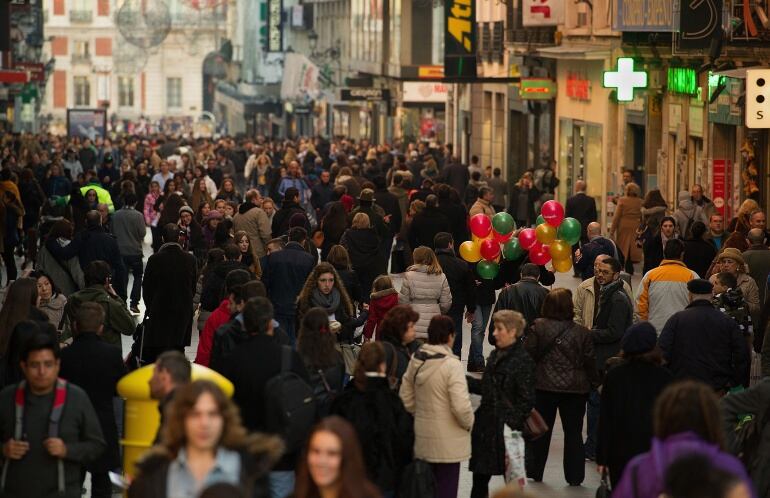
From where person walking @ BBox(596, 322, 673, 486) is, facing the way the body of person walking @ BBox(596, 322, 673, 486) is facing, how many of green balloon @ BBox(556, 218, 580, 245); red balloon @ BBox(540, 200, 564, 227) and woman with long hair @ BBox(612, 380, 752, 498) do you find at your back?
1

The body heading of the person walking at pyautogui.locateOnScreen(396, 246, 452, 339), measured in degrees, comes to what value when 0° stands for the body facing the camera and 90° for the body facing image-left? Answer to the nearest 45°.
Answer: approximately 180°

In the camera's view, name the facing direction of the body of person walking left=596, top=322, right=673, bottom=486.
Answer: away from the camera

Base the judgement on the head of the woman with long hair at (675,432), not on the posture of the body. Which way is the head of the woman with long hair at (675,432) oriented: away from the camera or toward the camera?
away from the camera

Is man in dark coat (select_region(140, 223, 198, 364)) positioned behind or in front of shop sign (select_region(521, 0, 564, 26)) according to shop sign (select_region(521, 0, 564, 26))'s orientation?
in front

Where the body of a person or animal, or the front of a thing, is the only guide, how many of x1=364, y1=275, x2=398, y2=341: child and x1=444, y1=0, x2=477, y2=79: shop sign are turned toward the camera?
1

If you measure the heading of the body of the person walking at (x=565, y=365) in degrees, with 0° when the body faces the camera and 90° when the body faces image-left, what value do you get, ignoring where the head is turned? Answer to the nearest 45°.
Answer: approximately 180°

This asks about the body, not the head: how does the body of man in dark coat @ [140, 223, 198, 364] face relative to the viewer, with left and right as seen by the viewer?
facing away from the viewer

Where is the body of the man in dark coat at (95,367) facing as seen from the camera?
away from the camera

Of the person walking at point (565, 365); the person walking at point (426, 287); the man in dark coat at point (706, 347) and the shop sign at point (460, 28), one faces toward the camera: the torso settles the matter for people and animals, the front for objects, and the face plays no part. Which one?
the shop sign

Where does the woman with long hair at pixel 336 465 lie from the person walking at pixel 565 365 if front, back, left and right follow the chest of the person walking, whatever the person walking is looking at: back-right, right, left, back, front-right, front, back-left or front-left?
back

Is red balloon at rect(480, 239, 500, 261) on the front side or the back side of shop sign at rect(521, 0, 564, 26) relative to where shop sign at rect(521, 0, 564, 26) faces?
on the front side

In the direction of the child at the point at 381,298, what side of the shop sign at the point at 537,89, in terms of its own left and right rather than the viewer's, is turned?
front

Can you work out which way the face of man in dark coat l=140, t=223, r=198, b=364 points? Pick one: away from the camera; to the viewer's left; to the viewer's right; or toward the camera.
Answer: away from the camera

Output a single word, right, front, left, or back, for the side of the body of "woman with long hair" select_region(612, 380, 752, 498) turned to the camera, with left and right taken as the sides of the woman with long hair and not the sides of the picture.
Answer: back

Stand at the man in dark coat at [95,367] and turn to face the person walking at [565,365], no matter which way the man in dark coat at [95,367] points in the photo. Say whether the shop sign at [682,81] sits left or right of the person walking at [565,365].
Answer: left

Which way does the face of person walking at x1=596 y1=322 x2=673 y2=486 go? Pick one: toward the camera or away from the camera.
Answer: away from the camera
